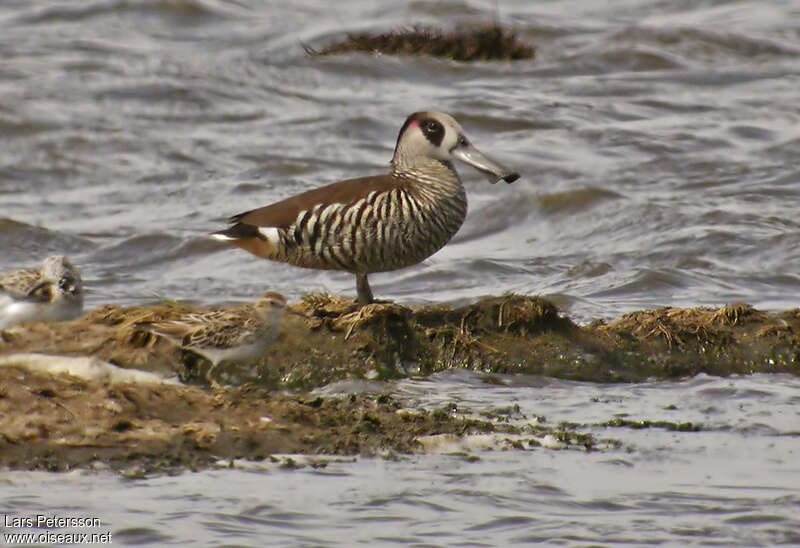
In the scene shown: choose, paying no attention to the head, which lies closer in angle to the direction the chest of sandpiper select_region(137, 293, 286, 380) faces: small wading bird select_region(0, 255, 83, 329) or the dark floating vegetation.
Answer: the dark floating vegetation

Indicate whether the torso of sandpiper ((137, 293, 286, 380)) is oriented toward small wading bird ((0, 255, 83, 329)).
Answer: no

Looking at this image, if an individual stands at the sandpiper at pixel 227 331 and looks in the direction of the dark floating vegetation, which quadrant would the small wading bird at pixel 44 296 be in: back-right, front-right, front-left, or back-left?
front-left

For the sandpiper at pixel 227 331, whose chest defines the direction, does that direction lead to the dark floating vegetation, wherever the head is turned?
no

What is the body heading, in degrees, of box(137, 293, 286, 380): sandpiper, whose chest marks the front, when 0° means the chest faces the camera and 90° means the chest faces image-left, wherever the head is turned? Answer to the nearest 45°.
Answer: approximately 270°
